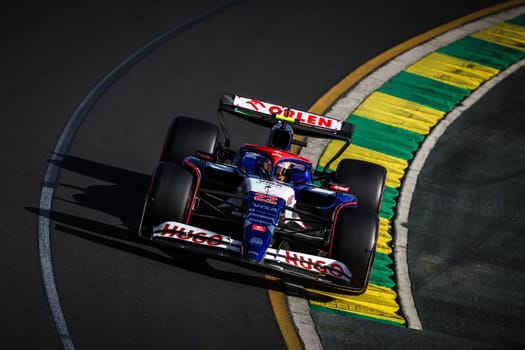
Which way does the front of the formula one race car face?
toward the camera
